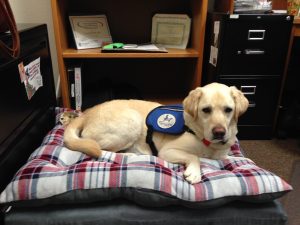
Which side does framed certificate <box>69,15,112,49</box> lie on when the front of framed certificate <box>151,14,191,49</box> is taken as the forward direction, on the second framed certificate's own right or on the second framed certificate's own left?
on the second framed certificate's own right

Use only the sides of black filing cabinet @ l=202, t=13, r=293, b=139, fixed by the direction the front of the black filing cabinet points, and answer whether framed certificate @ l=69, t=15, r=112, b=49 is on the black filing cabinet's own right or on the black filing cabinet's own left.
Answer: on the black filing cabinet's own right

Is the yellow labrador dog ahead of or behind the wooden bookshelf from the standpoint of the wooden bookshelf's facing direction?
ahead

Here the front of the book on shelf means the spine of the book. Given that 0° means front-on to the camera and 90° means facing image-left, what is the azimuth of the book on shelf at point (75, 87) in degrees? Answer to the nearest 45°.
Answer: approximately 0°

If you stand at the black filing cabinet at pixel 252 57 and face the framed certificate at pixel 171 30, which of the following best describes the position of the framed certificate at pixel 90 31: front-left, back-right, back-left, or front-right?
front-left

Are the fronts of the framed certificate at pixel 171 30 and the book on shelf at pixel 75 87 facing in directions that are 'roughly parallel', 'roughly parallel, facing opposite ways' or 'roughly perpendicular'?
roughly parallel

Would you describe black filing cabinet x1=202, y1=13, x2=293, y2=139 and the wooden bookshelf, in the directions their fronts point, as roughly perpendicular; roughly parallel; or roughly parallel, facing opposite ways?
roughly parallel

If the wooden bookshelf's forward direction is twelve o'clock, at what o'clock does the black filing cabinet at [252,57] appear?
The black filing cabinet is roughly at 10 o'clock from the wooden bookshelf.

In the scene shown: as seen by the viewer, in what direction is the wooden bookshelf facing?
toward the camera

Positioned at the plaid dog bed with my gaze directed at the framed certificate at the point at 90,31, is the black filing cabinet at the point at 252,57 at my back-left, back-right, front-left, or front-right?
front-right

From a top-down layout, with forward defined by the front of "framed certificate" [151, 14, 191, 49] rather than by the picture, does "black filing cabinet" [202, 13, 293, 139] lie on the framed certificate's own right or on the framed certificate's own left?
on the framed certificate's own left

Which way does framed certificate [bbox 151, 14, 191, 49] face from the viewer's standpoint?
toward the camera

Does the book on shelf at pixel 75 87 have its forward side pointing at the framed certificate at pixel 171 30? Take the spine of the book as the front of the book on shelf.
no

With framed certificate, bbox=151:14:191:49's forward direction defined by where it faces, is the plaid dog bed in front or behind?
in front

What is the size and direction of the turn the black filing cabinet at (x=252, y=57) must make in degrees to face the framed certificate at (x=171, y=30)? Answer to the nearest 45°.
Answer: approximately 90° to its right

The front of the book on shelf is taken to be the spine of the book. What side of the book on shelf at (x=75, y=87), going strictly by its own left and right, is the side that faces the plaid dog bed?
front
